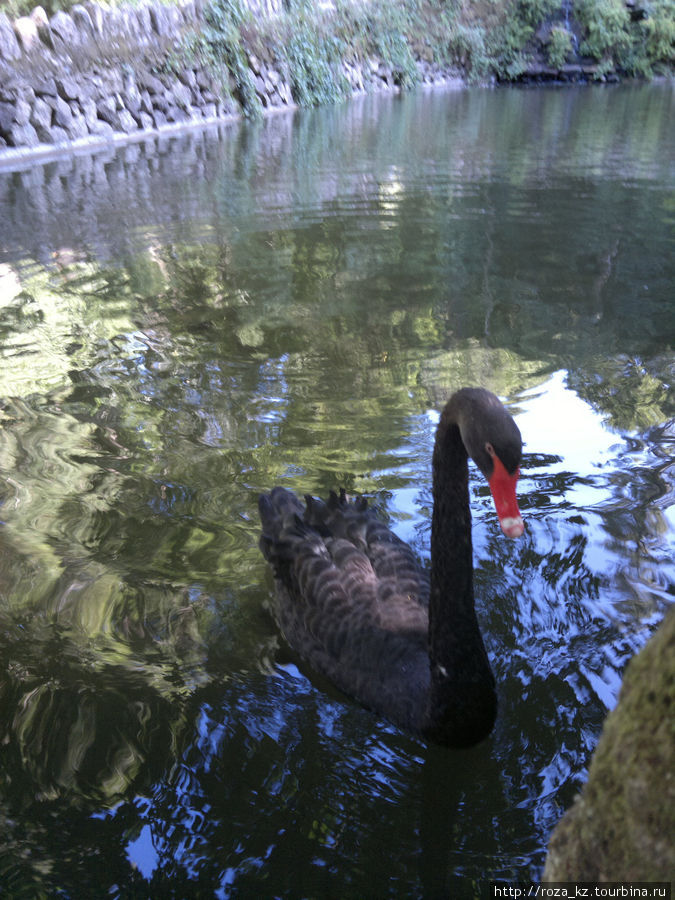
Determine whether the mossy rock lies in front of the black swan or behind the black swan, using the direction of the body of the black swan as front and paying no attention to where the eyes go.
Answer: in front

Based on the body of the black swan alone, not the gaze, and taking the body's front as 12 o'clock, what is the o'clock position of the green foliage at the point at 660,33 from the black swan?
The green foliage is roughly at 8 o'clock from the black swan.

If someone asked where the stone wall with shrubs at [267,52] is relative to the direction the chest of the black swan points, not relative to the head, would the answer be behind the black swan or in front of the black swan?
behind

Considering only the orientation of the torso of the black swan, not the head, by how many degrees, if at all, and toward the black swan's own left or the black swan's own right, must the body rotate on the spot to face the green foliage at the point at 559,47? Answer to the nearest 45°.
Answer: approximately 135° to the black swan's own left

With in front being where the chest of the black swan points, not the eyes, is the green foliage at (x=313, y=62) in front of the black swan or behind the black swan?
behind

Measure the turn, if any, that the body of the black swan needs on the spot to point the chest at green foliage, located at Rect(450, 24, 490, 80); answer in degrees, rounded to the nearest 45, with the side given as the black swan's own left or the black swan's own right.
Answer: approximately 135° to the black swan's own left

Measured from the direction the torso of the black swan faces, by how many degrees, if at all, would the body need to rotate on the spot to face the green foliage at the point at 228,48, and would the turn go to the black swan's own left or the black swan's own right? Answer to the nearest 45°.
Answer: approximately 135° to the black swan's own left

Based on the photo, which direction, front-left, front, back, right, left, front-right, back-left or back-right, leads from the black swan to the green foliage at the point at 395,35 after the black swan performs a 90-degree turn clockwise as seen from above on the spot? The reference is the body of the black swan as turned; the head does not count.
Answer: back-right
